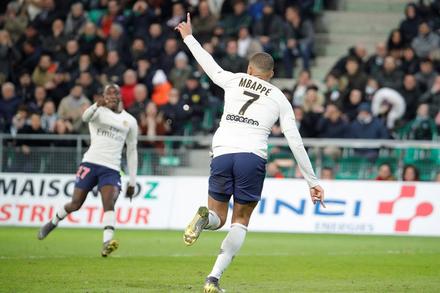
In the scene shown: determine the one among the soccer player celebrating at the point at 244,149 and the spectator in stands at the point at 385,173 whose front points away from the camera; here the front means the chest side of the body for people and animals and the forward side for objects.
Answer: the soccer player celebrating

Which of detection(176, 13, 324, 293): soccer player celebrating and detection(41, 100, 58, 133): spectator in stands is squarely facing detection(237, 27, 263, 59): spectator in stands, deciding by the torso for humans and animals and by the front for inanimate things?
the soccer player celebrating

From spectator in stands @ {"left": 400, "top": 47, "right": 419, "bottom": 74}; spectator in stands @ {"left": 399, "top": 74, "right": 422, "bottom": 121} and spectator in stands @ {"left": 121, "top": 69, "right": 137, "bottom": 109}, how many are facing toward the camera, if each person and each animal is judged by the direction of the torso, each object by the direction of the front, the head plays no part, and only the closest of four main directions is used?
3

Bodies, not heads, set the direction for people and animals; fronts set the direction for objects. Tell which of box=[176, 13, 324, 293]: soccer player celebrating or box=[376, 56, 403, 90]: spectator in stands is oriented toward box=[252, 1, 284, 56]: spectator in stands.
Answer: the soccer player celebrating

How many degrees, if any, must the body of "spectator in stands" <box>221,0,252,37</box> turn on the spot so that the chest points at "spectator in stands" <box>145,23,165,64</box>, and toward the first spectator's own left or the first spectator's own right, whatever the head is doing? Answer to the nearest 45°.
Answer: approximately 90° to the first spectator's own right

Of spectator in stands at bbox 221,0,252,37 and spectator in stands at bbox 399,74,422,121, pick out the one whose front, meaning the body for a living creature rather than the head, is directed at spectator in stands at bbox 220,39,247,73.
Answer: spectator in stands at bbox 221,0,252,37

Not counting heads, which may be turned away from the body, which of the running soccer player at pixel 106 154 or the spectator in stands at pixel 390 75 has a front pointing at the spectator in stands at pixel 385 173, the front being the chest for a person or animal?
the spectator in stands at pixel 390 75

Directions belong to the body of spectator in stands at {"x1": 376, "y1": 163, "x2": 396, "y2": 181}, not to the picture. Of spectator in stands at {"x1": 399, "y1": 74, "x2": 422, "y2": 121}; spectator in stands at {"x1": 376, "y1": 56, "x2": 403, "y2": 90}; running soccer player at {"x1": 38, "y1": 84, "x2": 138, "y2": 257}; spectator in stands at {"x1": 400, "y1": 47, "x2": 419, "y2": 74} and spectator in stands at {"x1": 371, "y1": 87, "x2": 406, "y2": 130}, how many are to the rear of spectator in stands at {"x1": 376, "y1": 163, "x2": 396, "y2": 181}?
4

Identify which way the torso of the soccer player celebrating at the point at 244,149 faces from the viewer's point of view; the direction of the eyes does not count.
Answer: away from the camera

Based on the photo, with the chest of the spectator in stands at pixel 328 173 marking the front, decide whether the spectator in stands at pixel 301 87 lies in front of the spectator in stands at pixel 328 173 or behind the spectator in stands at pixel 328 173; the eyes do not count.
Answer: behind

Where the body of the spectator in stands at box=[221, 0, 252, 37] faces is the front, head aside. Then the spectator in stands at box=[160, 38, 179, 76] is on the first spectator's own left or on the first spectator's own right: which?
on the first spectator's own right
